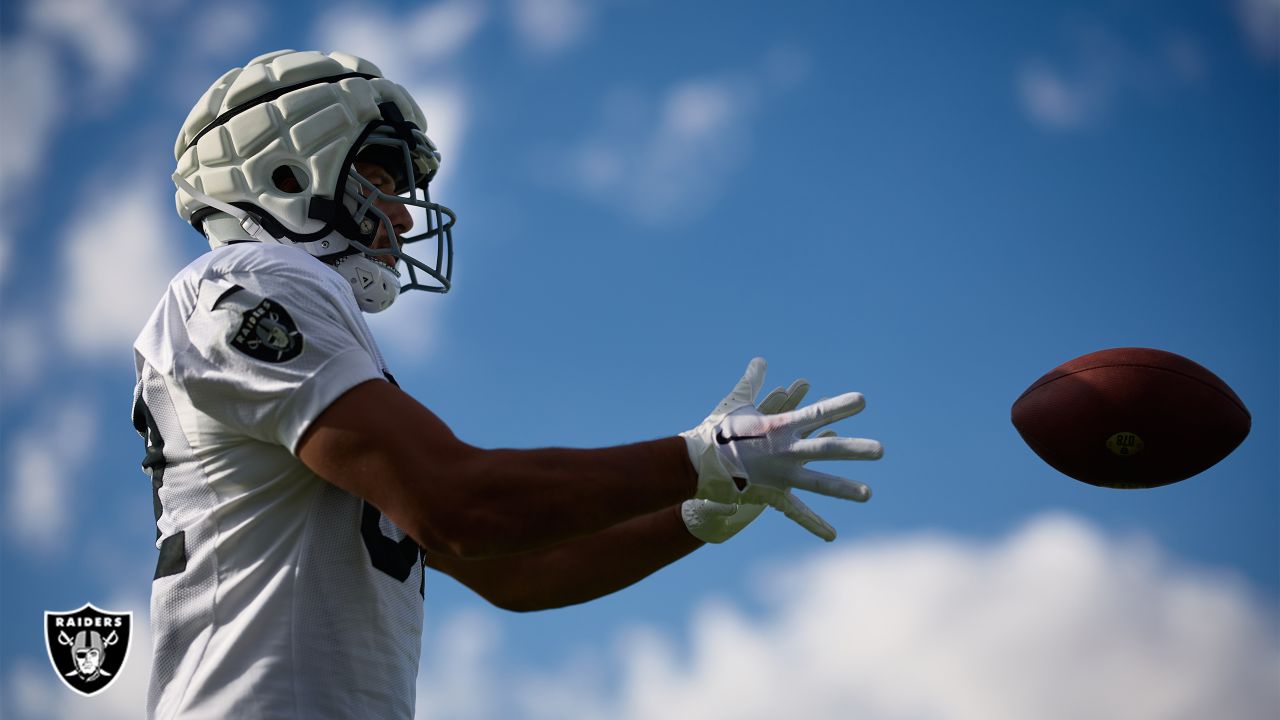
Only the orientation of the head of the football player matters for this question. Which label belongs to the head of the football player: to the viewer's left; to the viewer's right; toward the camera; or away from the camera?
to the viewer's right

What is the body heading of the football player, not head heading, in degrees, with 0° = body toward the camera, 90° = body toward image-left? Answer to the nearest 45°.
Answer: approximately 270°

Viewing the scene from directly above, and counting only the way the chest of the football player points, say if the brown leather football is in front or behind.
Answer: in front
